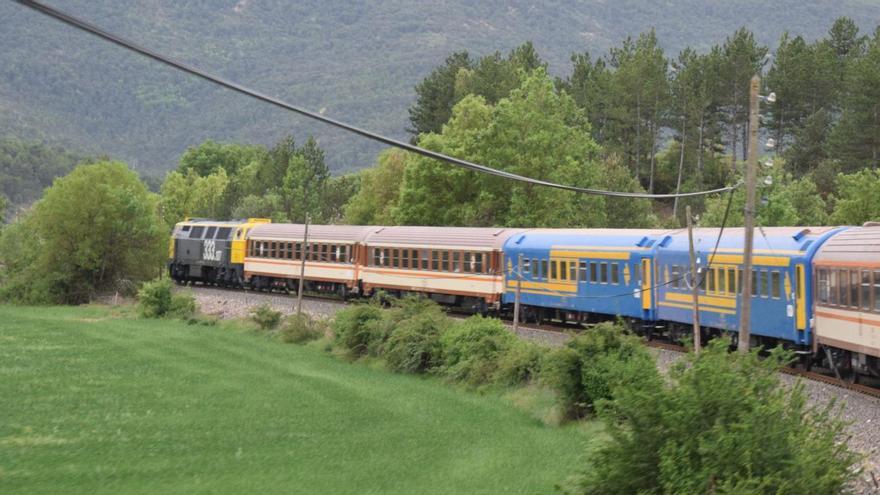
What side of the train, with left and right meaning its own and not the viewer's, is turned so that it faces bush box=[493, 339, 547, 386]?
left

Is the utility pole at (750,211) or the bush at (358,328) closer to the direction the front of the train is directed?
the bush

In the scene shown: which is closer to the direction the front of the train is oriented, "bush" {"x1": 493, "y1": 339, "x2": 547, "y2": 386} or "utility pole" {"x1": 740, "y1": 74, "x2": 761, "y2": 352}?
the bush

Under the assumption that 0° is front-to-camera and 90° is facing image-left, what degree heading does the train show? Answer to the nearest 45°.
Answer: approximately 135°
